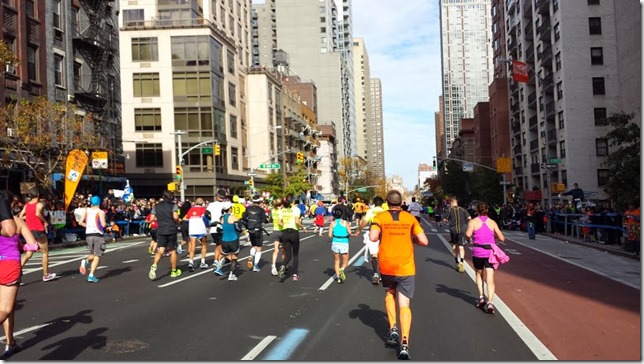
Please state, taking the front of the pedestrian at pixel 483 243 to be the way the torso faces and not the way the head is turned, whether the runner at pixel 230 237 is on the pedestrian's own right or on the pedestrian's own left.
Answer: on the pedestrian's own left

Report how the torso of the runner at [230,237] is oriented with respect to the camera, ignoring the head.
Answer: away from the camera

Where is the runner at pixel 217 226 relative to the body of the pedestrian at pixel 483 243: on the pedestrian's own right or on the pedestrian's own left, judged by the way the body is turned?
on the pedestrian's own left

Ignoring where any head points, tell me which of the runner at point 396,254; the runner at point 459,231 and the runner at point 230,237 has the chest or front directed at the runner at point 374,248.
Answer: the runner at point 396,254

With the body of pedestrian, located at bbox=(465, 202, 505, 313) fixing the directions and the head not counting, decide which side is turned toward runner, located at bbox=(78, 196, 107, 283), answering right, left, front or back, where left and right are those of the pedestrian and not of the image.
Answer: left

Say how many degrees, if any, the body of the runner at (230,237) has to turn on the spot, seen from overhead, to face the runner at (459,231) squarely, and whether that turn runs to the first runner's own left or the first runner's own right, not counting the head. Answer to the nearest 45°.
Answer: approximately 90° to the first runner's own right

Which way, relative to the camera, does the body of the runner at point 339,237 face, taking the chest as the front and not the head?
away from the camera

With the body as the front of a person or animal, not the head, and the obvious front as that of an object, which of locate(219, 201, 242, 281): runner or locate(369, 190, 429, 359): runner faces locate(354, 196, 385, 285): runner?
locate(369, 190, 429, 359): runner

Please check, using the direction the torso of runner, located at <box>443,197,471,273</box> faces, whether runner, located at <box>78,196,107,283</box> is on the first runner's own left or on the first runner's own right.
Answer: on the first runner's own left

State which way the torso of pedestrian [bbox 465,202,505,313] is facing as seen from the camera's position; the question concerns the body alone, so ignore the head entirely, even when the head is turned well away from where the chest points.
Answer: away from the camera

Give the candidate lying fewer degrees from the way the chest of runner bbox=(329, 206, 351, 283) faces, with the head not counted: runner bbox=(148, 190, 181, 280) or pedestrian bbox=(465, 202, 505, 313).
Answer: the runner

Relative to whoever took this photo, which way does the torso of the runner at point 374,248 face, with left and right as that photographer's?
facing away from the viewer

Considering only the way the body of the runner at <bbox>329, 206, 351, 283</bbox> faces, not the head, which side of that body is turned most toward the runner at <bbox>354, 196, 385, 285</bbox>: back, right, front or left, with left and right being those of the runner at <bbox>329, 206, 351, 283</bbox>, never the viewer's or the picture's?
right

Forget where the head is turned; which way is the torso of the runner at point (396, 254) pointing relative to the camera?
away from the camera

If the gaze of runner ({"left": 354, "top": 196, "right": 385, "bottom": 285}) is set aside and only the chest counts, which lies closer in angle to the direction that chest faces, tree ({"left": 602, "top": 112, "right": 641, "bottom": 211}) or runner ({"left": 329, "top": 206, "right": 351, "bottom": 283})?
the tree

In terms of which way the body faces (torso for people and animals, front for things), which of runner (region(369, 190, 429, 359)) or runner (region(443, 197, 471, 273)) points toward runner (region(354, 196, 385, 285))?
runner (region(369, 190, 429, 359))
